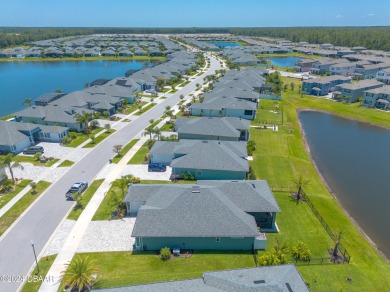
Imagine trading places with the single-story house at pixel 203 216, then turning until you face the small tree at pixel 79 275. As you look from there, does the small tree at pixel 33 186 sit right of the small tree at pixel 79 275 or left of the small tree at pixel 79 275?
right

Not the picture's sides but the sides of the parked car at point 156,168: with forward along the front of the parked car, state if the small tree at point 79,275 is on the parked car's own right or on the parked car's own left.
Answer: on the parked car's own right

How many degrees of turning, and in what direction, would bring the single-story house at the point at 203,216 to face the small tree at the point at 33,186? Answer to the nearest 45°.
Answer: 0° — it already faces it

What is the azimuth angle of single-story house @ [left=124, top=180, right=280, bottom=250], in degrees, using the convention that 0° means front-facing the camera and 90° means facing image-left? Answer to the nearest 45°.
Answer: approximately 90°

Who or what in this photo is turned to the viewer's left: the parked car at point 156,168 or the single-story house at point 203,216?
the single-story house

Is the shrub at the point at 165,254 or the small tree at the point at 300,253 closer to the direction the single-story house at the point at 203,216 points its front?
the shrub

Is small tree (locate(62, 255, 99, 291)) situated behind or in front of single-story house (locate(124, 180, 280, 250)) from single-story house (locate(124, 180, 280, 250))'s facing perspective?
in front

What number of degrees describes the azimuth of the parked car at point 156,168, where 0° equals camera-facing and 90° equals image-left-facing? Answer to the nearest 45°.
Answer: approximately 270°

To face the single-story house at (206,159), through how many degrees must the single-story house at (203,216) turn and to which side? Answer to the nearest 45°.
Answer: approximately 90° to its right

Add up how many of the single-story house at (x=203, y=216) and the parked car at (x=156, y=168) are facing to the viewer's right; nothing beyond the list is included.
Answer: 1

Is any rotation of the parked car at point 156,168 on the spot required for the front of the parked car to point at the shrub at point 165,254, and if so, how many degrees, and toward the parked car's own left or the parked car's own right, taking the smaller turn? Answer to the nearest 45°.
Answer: approximately 90° to the parked car's own right

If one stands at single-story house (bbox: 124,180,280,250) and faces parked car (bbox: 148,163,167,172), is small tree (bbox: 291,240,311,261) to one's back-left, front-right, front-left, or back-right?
back-right

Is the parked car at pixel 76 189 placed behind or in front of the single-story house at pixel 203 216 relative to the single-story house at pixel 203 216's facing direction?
in front

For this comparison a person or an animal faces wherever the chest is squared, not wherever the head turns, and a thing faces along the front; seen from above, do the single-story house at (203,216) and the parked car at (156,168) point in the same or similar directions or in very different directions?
very different directions

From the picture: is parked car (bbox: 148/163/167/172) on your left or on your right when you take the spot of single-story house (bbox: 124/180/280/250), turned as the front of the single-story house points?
on your right
